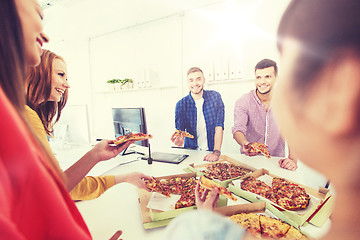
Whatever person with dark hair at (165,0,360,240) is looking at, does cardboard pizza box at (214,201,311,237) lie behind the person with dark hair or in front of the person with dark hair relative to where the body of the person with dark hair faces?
in front

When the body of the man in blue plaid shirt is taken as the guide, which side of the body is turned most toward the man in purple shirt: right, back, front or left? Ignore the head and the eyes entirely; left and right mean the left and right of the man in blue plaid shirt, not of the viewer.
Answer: left

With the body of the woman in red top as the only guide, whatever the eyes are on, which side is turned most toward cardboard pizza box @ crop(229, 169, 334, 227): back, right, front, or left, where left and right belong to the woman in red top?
front

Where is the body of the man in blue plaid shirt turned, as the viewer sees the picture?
toward the camera

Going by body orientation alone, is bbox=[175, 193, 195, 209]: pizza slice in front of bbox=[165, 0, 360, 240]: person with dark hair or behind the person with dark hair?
in front

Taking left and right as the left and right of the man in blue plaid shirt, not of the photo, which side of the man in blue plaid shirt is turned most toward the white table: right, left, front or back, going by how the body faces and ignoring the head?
front

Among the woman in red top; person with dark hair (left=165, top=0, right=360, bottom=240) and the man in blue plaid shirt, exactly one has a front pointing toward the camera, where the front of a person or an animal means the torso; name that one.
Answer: the man in blue plaid shirt

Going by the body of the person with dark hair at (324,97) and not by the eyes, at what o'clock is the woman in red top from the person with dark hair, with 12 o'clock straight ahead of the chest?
The woman in red top is roughly at 10 o'clock from the person with dark hair.

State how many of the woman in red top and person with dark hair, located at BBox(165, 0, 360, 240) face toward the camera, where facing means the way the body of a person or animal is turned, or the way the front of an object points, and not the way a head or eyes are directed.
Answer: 0

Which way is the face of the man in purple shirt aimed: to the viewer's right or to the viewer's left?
to the viewer's left

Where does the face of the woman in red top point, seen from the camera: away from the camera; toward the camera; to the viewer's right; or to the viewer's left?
to the viewer's right

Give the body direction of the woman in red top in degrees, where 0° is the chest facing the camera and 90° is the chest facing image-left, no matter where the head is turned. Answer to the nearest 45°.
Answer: approximately 270°

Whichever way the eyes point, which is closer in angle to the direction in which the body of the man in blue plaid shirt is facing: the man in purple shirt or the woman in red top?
the woman in red top

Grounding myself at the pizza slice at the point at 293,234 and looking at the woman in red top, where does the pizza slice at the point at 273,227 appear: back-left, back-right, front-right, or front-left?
front-right

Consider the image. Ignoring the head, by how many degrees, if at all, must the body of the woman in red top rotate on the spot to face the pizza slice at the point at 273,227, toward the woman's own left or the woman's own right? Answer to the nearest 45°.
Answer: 0° — they already face it

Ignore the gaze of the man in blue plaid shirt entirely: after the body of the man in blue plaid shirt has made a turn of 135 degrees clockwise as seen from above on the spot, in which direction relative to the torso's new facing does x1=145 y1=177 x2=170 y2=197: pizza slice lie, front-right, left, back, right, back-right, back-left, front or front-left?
back-left
